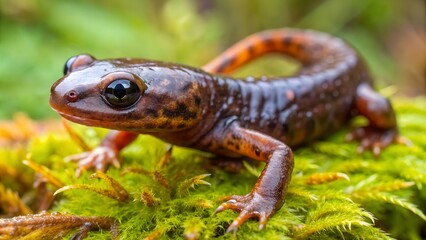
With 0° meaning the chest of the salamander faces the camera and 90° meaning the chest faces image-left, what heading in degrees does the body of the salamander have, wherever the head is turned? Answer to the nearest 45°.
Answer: approximately 45°
